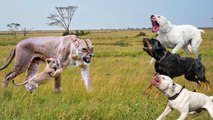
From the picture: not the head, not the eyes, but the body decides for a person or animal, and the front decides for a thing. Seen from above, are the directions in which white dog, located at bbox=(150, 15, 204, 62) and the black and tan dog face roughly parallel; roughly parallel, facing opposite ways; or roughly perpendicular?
roughly parallel

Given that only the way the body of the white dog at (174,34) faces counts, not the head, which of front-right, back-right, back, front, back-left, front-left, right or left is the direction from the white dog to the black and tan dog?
left

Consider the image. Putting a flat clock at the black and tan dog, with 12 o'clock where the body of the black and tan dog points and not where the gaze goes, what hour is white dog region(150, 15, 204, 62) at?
The white dog is roughly at 3 o'clock from the black and tan dog.

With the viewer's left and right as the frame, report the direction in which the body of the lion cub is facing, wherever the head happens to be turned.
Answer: facing to the right of the viewer

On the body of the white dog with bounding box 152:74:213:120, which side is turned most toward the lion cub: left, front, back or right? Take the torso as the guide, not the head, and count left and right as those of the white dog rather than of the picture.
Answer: front

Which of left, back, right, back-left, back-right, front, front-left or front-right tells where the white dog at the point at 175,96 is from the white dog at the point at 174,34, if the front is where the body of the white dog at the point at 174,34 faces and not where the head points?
left

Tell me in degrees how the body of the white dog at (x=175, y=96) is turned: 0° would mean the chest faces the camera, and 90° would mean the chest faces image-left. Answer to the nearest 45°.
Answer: approximately 90°

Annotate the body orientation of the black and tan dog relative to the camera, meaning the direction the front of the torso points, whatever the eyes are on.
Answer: to the viewer's left

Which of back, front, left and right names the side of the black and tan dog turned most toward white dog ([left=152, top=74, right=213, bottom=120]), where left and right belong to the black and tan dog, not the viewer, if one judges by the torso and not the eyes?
left

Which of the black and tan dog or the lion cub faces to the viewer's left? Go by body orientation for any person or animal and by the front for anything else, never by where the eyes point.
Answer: the black and tan dog

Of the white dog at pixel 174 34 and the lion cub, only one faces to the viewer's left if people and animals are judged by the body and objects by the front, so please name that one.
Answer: the white dog

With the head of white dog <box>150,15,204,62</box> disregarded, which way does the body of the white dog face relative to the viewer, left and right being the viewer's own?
facing to the left of the viewer
